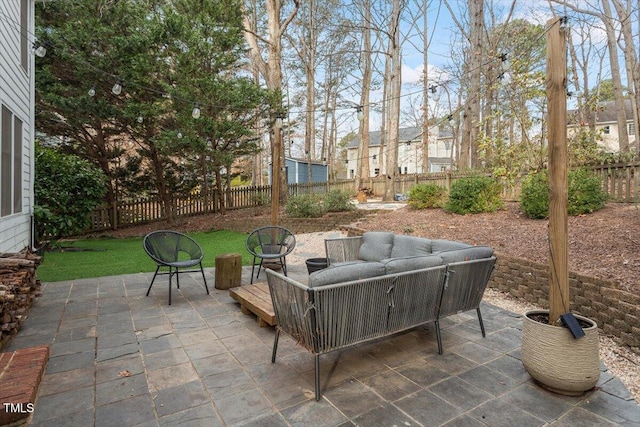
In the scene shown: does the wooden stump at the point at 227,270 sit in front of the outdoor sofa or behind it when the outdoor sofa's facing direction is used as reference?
in front

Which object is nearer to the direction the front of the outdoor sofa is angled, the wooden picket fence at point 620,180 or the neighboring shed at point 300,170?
the neighboring shed

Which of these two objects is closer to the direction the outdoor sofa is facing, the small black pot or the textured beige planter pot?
the small black pot

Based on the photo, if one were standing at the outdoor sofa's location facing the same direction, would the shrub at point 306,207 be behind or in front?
in front

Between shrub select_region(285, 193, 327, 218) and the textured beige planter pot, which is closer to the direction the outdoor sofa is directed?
the shrub
